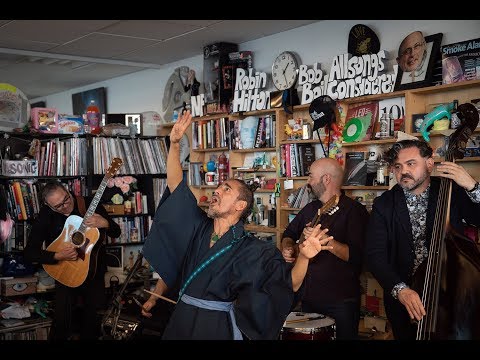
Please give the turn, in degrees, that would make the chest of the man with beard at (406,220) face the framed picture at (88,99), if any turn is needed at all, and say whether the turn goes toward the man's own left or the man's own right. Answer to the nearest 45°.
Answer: approximately 135° to the man's own right

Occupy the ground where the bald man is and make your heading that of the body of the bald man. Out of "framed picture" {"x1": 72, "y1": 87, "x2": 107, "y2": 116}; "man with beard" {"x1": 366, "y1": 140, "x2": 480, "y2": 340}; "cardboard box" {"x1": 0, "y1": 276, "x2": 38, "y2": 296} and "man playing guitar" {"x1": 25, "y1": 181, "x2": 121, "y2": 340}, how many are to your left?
1

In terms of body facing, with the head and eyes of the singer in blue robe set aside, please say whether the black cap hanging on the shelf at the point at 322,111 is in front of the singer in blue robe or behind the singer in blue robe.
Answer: behind

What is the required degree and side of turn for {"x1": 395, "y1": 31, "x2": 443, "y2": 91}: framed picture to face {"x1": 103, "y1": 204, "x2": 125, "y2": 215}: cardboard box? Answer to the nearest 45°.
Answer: approximately 45° to its right

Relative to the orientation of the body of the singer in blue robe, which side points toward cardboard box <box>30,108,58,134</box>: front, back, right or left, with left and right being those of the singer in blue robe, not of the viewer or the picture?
right

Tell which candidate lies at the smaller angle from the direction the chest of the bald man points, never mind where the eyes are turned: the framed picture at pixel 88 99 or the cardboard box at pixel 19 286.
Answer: the cardboard box

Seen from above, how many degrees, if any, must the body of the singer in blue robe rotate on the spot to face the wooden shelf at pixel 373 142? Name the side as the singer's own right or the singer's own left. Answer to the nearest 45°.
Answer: approximately 180°

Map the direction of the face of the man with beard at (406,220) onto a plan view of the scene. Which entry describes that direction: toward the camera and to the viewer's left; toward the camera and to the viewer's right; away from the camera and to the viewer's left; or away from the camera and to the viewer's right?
toward the camera and to the viewer's left

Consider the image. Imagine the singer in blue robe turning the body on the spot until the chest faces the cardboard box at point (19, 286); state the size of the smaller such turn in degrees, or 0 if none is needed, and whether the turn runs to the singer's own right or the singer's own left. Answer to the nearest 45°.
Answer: approximately 90° to the singer's own right

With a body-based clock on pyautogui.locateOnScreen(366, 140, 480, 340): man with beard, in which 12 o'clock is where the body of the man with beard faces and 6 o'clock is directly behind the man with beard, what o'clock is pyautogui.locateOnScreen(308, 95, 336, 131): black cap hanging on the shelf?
The black cap hanging on the shelf is roughly at 5 o'clock from the man with beard.

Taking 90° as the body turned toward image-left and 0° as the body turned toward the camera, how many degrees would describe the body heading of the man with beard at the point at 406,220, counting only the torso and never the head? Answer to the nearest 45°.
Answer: approximately 0°

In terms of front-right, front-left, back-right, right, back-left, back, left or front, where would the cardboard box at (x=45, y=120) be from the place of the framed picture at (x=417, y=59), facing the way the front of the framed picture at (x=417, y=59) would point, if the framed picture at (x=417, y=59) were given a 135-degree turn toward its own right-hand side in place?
left
